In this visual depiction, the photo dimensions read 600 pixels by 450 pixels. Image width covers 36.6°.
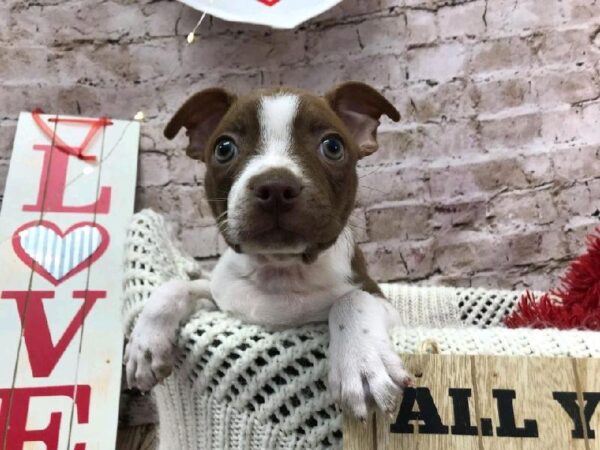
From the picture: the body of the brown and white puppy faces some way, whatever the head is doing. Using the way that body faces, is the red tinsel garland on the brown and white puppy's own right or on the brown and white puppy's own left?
on the brown and white puppy's own left

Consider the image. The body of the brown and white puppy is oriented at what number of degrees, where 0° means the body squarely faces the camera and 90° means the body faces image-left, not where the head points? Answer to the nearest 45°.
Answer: approximately 0°

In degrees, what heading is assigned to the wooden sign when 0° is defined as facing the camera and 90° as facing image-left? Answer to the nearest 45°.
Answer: approximately 0°

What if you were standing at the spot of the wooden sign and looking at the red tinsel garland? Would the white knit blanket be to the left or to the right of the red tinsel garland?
right
